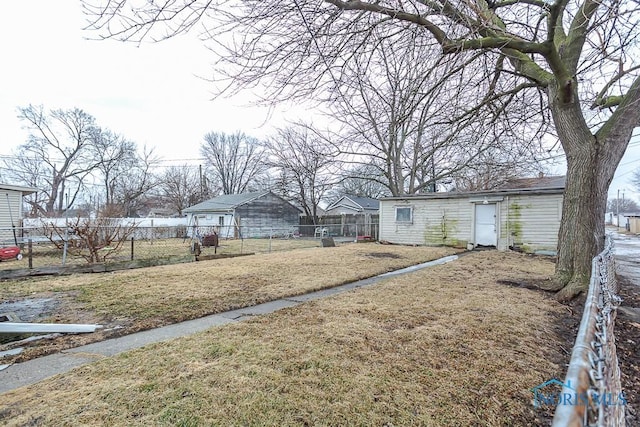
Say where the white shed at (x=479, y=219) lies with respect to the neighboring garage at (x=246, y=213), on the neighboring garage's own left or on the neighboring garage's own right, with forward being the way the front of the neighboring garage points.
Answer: on the neighboring garage's own left

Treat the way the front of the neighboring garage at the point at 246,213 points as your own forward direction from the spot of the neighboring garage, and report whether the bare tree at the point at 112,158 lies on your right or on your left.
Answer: on your right

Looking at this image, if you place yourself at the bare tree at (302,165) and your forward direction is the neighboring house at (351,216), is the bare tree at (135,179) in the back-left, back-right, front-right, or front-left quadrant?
back-left

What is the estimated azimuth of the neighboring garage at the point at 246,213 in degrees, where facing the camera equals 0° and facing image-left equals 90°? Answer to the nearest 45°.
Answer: approximately 45°

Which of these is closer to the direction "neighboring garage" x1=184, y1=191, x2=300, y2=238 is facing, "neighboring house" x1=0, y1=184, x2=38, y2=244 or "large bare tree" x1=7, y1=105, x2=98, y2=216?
the neighboring house

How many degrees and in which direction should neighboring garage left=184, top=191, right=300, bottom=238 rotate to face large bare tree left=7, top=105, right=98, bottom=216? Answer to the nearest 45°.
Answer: approximately 45° to its right

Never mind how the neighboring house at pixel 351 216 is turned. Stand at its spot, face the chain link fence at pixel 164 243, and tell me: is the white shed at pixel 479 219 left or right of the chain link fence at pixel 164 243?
left

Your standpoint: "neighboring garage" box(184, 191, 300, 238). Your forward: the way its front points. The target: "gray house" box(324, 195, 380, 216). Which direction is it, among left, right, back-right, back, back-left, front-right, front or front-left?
back-left
